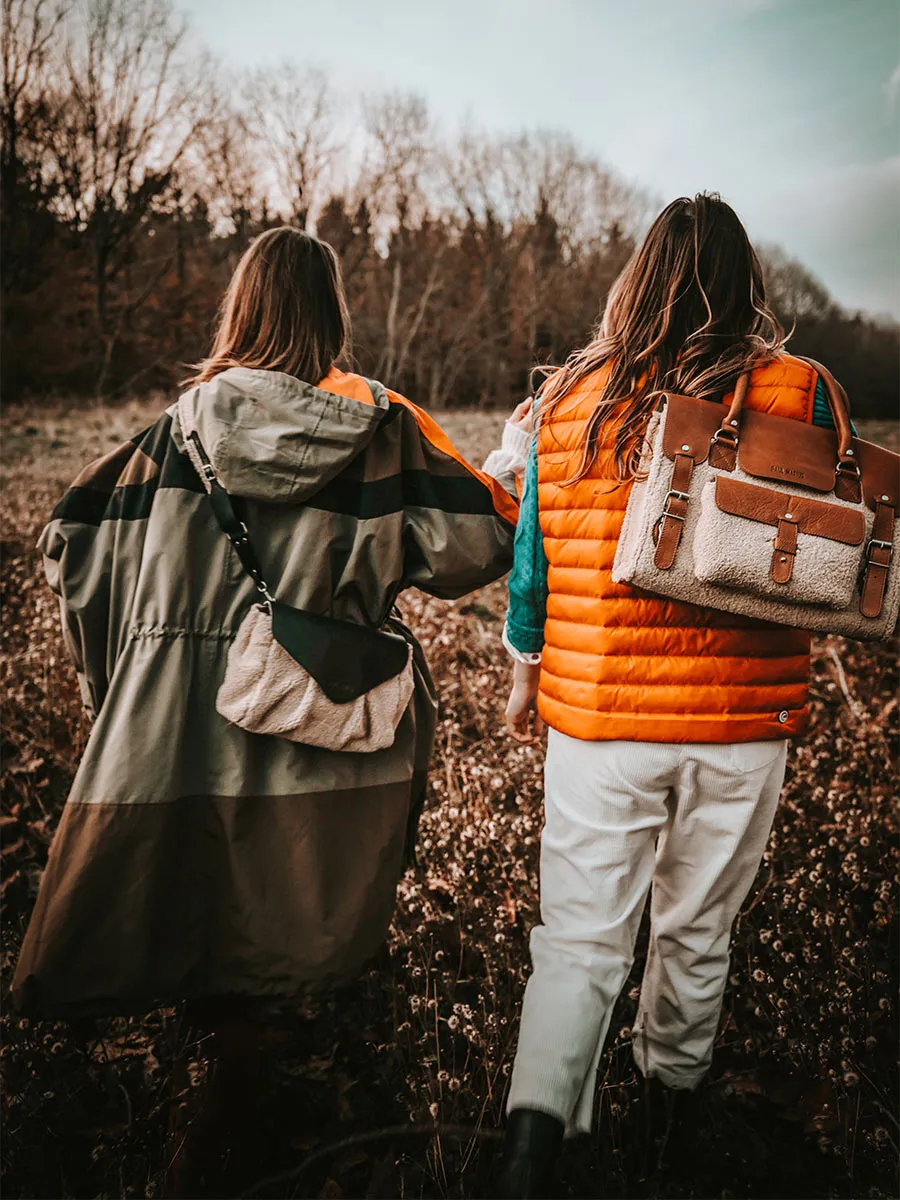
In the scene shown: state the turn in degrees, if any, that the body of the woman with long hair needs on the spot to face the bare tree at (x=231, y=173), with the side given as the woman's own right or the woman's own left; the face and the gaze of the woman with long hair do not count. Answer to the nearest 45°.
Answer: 0° — they already face it

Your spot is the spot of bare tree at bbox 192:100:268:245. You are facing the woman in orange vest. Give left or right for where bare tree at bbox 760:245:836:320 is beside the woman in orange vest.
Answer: left

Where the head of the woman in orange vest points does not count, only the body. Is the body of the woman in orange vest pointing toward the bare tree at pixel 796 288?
yes

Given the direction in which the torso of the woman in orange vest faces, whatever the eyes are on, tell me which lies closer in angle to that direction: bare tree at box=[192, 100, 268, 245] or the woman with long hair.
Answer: the bare tree

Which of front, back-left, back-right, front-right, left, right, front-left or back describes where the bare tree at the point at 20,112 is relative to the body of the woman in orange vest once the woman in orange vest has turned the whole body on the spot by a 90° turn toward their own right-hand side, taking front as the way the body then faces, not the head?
back-left

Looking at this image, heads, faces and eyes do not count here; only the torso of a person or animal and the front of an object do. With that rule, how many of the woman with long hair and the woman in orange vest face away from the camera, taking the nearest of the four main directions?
2

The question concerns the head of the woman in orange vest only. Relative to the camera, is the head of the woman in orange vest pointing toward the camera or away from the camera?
away from the camera

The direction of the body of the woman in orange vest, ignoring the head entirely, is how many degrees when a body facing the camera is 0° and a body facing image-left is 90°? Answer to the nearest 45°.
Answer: approximately 180°

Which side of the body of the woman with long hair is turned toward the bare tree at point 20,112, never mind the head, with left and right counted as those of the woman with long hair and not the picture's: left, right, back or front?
front
